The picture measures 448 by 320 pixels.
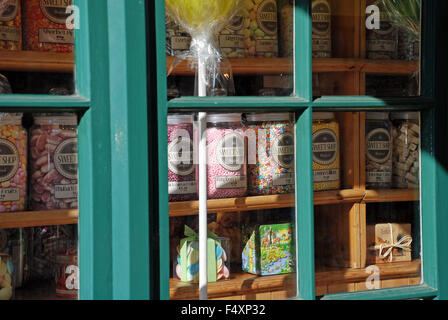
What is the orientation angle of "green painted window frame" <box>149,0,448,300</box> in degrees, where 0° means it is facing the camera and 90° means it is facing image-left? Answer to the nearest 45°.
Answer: approximately 0°

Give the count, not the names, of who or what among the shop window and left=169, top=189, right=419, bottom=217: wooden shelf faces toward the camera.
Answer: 2

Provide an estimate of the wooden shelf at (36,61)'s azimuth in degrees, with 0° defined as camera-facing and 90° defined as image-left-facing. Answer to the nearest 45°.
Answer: approximately 0°

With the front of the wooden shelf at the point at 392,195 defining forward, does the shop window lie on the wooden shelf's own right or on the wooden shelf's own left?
on the wooden shelf's own right

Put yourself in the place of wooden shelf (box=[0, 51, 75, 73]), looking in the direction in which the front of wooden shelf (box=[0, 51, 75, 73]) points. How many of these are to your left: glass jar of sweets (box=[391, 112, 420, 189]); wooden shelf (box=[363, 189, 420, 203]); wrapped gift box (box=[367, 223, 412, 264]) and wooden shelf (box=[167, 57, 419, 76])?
4
